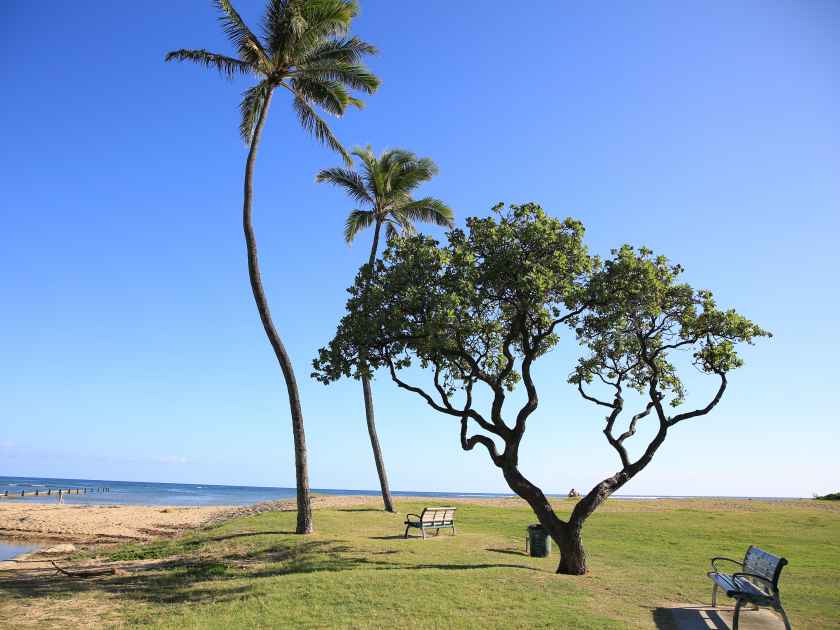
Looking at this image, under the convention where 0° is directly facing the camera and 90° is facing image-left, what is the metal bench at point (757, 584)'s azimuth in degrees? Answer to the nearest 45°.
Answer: approximately 45°

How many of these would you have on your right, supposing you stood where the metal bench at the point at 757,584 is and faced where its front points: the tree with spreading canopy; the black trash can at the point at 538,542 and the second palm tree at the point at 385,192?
3

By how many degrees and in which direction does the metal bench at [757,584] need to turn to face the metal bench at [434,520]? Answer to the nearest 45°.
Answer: approximately 90° to its right

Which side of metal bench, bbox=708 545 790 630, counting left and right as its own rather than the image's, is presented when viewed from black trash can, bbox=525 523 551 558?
right

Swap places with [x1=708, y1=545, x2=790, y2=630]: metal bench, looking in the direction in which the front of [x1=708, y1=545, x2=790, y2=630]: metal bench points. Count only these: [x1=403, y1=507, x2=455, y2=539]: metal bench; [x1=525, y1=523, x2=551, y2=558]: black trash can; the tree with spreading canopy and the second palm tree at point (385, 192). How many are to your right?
4
